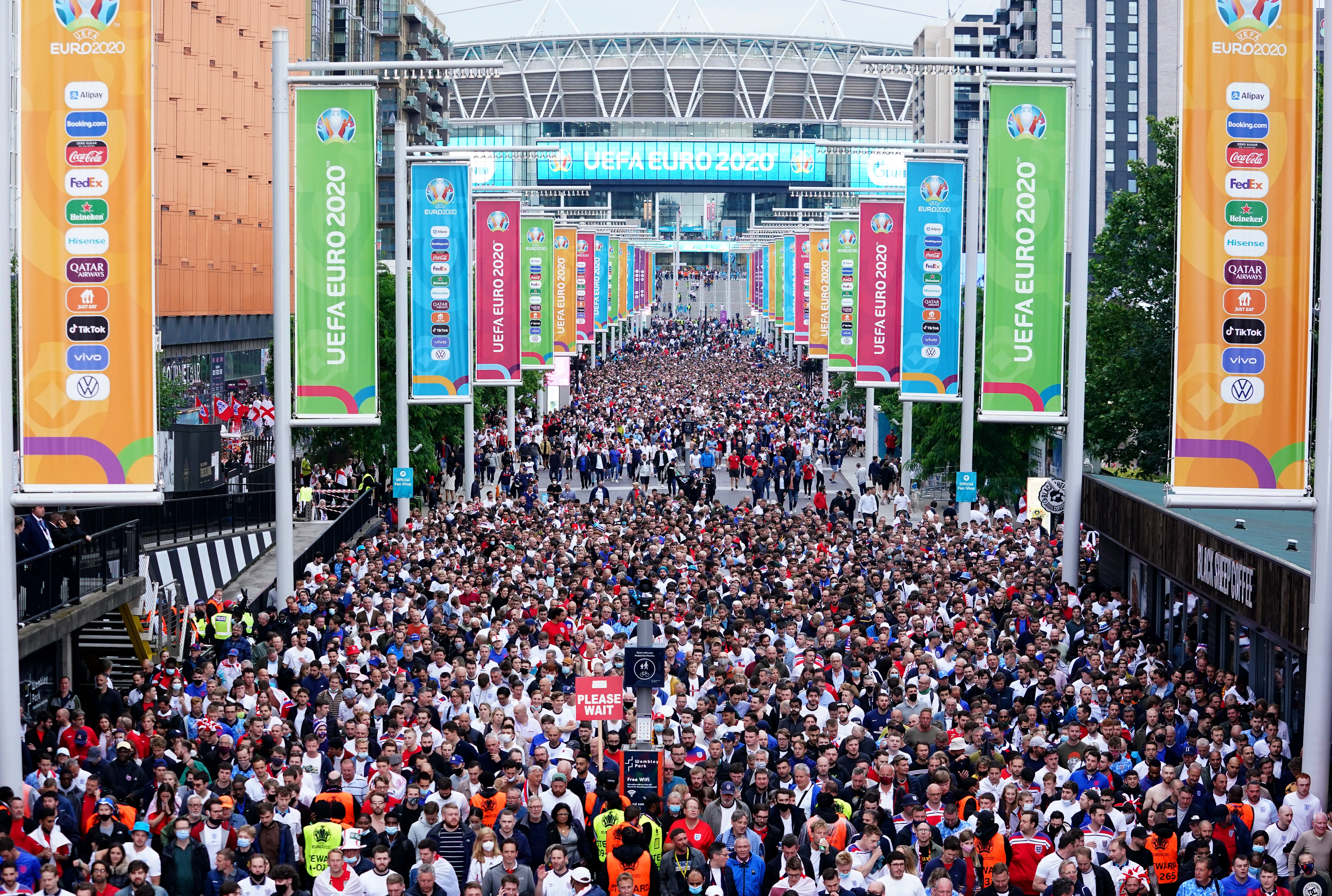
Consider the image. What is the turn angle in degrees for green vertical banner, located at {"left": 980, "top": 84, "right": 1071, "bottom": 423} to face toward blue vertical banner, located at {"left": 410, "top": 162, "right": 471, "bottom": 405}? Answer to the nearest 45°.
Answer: approximately 135° to its right

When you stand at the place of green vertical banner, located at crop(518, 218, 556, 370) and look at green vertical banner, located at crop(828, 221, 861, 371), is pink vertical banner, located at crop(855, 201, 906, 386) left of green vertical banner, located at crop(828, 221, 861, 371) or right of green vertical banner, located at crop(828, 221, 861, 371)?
right

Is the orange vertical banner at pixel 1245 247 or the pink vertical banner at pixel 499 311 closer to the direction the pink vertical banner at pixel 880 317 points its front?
the orange vertical banner

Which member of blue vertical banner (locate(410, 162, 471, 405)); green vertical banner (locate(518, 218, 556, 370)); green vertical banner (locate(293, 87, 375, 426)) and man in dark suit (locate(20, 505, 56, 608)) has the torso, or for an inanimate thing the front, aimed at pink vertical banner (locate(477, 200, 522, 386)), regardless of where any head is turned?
green vertical banner (locate(518, 218, 556, 370))

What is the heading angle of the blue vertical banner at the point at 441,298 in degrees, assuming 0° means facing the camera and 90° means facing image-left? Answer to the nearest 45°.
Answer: approximately 0°

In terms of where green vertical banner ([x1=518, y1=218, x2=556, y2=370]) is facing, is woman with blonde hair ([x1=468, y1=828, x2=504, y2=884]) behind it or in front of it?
in front

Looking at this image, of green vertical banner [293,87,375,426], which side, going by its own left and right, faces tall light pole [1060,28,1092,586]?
left

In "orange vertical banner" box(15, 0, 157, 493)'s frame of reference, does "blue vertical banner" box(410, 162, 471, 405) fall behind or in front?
behind

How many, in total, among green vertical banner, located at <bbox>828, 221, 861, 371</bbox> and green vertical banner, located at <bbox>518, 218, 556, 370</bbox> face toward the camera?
2

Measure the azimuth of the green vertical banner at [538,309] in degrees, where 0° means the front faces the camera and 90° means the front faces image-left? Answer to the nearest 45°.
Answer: approximately 0°

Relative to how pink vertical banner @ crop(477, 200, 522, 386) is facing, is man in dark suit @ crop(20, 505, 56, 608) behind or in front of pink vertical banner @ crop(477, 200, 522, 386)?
in front

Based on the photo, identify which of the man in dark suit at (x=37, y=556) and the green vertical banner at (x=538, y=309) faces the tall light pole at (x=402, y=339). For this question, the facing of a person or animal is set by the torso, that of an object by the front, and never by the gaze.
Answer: the green vertical banner

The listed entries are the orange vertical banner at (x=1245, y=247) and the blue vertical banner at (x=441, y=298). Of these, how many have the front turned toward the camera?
2

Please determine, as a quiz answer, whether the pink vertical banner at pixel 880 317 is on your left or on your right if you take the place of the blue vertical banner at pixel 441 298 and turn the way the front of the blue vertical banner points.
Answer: on your left

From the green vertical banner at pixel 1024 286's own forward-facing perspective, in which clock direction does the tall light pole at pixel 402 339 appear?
The tall light pole is roughly at 4 o'clock from the green vertical banner.
